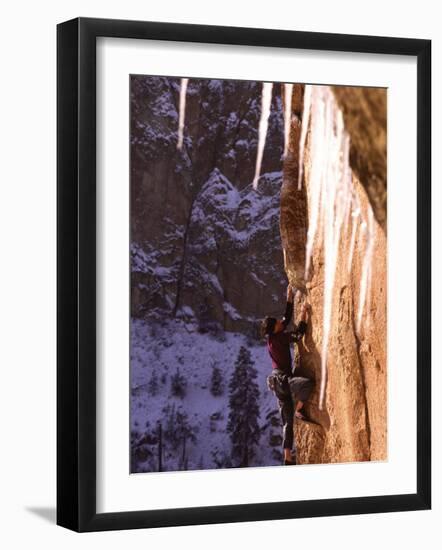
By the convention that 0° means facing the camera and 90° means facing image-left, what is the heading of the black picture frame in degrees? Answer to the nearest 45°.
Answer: approximately 315°
